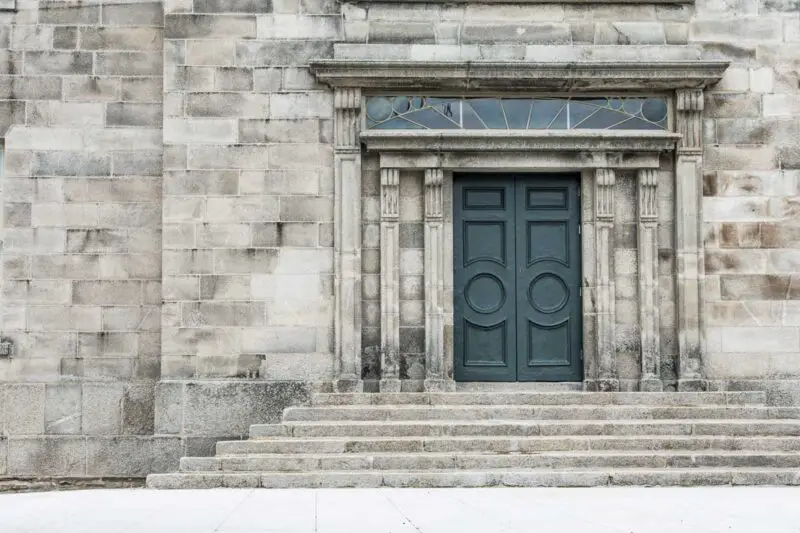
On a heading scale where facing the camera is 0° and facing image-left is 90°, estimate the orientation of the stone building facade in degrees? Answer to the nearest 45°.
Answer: approximately 0°

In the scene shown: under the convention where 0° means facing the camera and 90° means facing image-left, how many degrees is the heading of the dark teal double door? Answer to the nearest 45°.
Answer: approximately 0°

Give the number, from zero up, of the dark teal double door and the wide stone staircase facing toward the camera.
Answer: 2
